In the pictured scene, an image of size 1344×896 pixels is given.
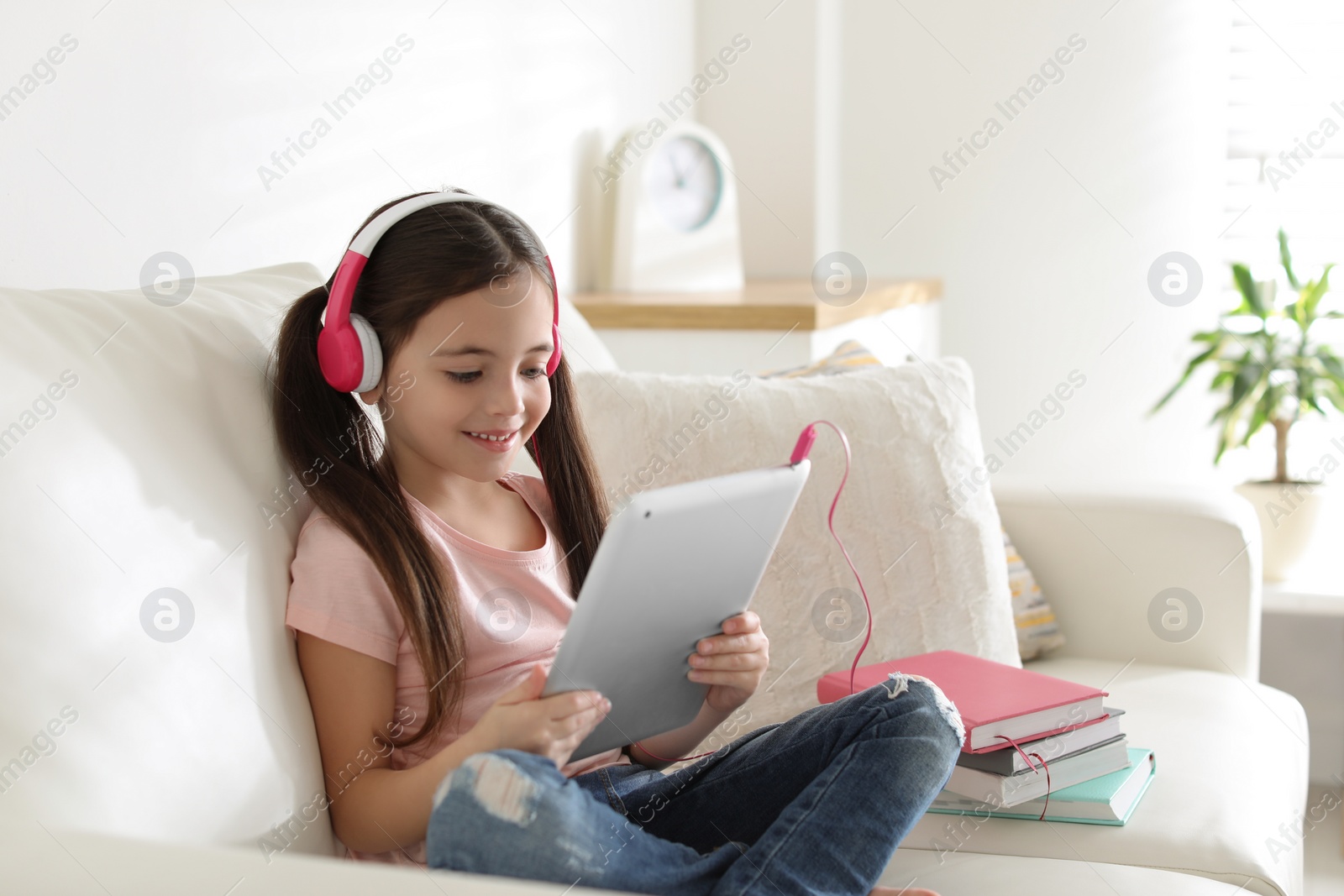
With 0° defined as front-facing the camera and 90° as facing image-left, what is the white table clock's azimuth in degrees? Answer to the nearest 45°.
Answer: approximately 315°

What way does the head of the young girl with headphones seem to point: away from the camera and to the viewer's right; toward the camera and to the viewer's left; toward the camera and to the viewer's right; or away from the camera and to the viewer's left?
toward the camera and to the viewer's right

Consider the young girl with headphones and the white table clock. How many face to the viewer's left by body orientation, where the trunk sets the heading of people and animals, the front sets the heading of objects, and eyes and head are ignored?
0

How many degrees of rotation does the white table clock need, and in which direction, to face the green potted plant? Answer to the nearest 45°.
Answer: approximately 45° to its left

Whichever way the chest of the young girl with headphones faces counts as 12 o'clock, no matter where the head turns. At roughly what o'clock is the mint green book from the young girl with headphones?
The mint green book is roughly at 10 o'clock from the young girl with headphones.

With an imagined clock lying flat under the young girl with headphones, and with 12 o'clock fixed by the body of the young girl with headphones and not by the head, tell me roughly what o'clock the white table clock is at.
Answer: The white table clock is roughly at 8 o'clock from the young girl with headphones.

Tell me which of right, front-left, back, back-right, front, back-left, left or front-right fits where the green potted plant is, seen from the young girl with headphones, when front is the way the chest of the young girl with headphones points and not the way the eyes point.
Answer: left

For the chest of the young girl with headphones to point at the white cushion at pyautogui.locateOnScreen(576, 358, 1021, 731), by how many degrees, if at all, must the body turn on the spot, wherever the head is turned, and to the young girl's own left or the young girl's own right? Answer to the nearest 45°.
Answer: approximately 90° to the young girl's own left

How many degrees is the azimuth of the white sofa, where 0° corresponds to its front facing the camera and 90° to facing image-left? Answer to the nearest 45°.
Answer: approximately 315°

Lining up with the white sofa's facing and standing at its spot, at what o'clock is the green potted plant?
The green potted plant is roughly at 9 o'clock from the white sofa.

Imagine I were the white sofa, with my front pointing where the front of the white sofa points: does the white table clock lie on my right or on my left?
on my left
